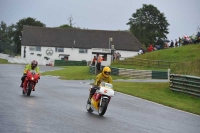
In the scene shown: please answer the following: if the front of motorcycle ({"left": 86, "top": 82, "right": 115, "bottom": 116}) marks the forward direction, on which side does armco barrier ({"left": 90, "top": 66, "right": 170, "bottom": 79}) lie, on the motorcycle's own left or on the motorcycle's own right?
on the motorcycle's own left

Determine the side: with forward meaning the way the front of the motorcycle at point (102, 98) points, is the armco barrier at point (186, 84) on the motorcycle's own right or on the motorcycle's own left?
on the motorcycle's own left
